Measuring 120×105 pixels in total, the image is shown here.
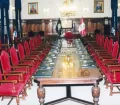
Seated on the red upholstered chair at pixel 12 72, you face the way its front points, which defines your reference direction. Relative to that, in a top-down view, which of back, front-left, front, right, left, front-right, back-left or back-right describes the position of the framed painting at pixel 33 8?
left

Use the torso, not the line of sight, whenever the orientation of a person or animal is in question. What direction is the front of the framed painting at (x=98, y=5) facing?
toward the camera

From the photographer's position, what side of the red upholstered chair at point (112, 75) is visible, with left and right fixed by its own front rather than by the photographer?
left

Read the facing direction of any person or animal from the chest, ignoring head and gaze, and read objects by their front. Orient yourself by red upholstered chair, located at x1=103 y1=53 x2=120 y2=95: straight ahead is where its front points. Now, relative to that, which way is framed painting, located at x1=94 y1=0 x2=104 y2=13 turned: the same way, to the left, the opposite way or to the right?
to the left

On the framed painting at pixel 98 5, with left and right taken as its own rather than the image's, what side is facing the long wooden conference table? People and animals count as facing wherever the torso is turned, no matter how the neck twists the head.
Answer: front

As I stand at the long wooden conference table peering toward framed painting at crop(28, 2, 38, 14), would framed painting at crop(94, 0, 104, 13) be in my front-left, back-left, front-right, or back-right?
front-right

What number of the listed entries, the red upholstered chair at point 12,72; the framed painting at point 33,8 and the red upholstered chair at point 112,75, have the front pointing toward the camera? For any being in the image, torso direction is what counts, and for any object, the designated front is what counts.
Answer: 1

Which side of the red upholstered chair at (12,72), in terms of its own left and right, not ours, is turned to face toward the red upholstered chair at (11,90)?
right

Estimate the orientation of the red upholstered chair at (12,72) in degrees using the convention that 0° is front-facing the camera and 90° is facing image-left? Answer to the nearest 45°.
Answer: approximately 270°

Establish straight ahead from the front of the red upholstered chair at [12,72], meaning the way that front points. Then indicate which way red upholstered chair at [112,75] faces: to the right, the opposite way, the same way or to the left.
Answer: the opposite way

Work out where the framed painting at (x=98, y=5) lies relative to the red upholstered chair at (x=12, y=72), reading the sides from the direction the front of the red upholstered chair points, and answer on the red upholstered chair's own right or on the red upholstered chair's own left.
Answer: on the red upholstered chair's own left

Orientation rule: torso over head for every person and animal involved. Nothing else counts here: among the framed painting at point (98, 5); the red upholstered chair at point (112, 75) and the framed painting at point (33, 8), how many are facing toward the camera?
2

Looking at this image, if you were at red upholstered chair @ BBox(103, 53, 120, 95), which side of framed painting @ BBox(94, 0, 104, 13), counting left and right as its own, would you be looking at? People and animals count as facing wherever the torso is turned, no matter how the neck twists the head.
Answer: front

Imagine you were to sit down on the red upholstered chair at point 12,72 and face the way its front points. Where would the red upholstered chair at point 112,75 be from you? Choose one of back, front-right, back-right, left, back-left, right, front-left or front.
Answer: front

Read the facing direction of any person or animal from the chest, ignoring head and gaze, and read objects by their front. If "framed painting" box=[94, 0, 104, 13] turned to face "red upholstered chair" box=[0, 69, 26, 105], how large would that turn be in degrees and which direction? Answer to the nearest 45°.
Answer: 0° — it already faces it

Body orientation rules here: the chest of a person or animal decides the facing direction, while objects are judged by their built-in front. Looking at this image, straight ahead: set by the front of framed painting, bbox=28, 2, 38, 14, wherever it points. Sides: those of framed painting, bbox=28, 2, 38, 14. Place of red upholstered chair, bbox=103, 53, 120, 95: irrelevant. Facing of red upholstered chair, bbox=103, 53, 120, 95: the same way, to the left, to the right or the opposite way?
to the right

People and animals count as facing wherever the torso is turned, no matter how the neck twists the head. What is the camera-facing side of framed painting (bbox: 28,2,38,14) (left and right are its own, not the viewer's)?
front

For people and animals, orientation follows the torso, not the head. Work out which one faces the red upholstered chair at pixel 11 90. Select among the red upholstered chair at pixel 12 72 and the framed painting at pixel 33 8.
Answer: the framed painting
